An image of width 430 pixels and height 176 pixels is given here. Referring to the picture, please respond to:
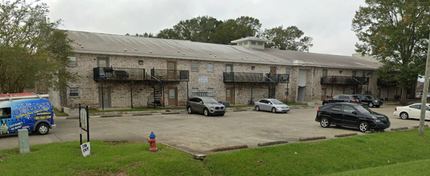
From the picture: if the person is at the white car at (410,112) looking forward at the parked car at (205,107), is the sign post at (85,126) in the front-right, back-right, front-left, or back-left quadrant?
front-left

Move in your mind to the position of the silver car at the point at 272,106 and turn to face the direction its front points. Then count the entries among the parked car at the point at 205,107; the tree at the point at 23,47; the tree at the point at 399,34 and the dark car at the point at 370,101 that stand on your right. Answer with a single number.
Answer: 2

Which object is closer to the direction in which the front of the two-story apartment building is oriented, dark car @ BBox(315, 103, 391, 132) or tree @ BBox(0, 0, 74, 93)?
the dark car
